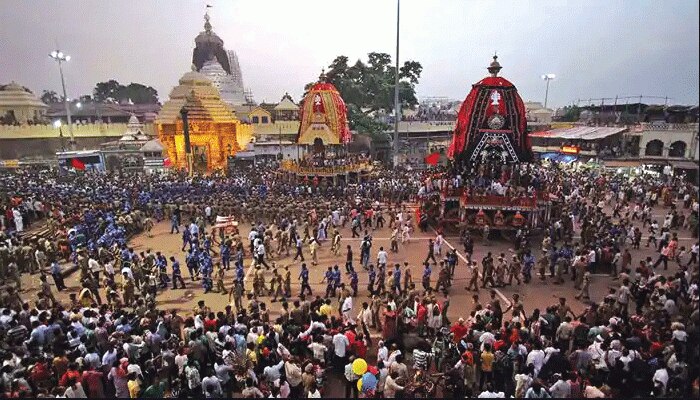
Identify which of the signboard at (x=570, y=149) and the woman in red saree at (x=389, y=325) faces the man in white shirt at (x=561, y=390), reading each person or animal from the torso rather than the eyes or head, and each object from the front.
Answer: the signboard

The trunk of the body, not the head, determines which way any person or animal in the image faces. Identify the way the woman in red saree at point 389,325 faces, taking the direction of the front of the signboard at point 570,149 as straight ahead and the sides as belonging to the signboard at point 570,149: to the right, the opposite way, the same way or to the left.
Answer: the opposite way

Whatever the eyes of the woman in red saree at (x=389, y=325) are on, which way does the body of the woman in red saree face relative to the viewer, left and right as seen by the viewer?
facing away from the viewer

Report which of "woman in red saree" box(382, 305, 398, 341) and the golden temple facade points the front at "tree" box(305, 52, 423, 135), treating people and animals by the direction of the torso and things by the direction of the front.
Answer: the woman in red saree

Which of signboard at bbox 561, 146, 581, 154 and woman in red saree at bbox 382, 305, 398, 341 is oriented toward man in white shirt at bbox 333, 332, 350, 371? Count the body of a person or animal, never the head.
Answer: the signboard

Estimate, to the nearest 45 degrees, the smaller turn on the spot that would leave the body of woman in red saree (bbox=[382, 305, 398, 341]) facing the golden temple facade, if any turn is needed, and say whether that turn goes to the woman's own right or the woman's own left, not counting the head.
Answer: approximately 45° to the woman's own left

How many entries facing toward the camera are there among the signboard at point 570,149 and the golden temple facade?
2

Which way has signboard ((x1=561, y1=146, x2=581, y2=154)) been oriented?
toward the camera

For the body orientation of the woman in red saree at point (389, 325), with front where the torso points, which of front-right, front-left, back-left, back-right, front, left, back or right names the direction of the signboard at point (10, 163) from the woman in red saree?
front-left

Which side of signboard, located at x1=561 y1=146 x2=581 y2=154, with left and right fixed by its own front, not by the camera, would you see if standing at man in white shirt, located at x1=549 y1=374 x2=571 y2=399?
front

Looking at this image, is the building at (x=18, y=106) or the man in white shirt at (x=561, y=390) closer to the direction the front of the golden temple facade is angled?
the man in white shirt

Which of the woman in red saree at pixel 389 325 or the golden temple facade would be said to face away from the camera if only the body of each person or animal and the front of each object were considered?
the woman in red saree

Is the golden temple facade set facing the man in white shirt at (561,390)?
yes

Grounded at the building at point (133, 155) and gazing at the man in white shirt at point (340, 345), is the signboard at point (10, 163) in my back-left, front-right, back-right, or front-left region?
back-right

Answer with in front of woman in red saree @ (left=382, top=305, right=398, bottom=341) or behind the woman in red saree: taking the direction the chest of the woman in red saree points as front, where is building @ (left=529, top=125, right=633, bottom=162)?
in front
